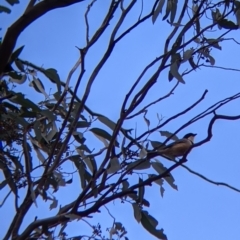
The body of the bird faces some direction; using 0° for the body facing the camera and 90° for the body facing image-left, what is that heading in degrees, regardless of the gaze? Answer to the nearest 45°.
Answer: approximately 270°

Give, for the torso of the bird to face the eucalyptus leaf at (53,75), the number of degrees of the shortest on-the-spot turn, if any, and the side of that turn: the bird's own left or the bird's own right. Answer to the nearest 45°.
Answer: approximately 180°

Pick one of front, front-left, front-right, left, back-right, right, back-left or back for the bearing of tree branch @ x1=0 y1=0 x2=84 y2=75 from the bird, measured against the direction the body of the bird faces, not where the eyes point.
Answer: back-right
